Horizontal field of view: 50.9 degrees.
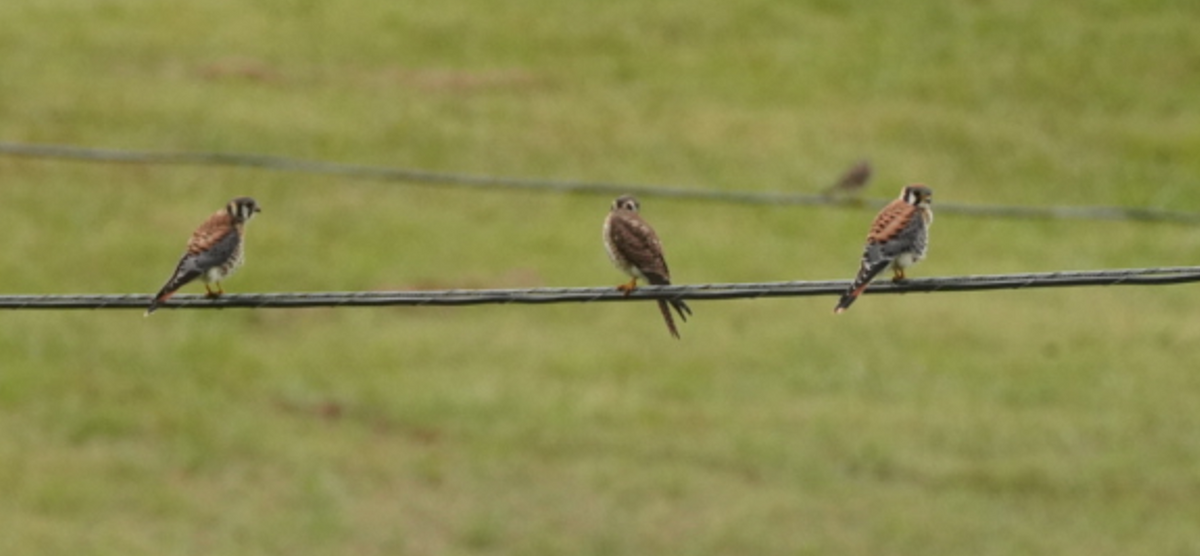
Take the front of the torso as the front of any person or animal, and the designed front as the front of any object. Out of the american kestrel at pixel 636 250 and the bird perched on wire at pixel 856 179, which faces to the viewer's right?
the bird perched on wire

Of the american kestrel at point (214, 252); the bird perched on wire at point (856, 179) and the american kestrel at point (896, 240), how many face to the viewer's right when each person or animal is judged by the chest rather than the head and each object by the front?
3

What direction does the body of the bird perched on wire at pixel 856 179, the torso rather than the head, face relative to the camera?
to the viewer's right

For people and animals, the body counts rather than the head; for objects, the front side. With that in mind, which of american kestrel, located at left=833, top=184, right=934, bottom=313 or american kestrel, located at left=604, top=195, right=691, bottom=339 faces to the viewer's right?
american kestrel, located at left=833, top=184, right=934, bottom=313

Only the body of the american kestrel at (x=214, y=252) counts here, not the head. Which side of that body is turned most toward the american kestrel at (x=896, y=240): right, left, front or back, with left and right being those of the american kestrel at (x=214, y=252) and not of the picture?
front

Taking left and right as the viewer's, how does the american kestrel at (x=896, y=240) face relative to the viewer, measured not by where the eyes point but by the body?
facing to the right of the viewer

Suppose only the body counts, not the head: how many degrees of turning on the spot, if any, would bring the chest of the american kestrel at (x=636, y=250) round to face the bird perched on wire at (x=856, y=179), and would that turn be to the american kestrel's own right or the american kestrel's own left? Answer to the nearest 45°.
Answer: approximately 90° to the american kestrel's own right

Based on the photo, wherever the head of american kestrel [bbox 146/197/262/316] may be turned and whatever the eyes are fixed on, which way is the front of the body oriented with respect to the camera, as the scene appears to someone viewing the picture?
to the viewer's right

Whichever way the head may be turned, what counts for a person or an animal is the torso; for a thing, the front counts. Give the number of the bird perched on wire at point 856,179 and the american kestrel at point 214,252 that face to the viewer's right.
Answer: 2

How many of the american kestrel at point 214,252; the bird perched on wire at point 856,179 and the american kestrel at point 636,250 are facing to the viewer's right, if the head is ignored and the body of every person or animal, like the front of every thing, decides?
2

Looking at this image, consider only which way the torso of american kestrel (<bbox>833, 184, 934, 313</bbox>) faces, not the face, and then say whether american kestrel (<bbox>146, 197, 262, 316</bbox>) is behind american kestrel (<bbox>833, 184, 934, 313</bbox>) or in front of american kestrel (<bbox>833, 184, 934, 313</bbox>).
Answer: behind
